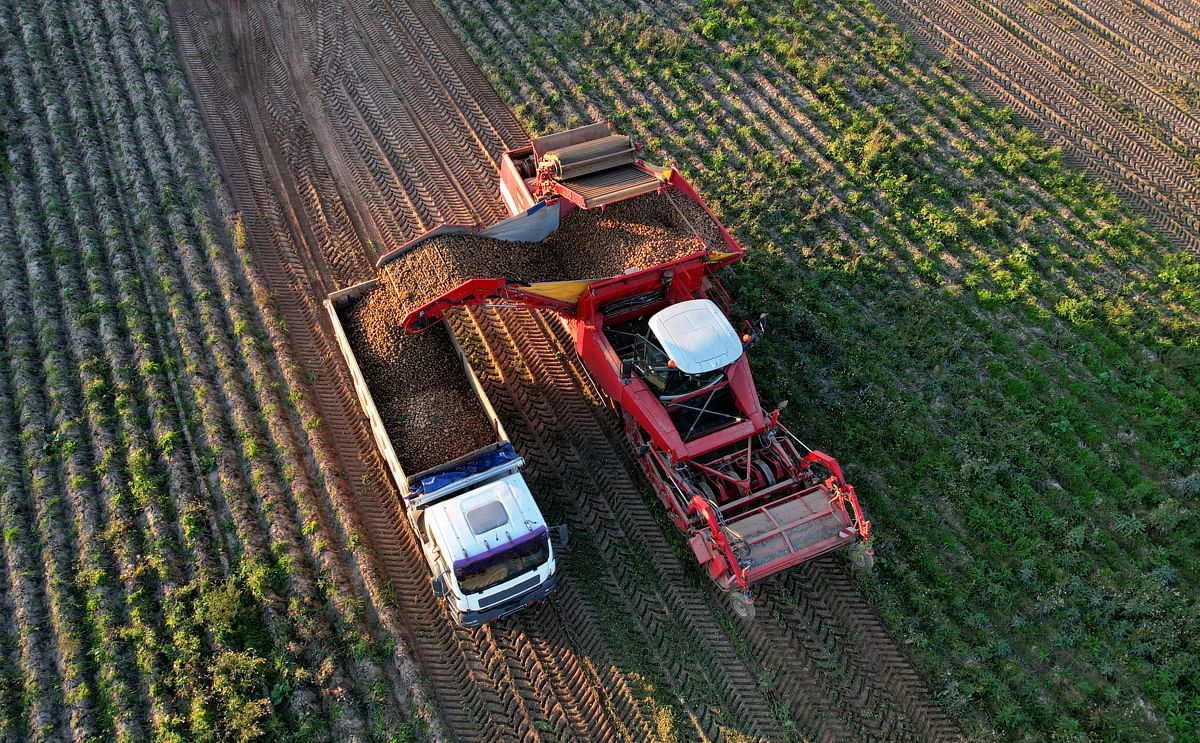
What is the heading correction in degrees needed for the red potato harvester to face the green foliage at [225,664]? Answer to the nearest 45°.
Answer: approximately 90° to its right

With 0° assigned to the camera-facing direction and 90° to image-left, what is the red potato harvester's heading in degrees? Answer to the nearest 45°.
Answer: approximately 315°

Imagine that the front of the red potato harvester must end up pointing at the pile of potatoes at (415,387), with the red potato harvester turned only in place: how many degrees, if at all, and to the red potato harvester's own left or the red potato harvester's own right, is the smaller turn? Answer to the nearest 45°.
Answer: approximately 135° to the red potato harvester's own right

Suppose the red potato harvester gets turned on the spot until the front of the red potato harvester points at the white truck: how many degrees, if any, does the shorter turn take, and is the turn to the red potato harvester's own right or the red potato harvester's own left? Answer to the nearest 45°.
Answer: approximately 90° to the red potato harvester's own right
